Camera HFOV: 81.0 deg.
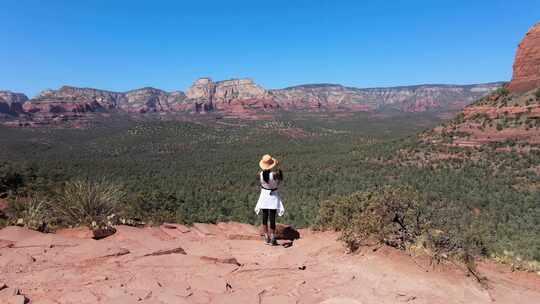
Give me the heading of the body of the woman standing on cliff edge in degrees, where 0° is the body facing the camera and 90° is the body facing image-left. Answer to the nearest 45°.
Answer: approximately 180°

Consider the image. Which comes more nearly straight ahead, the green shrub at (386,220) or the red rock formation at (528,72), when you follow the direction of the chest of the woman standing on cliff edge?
the red rock formation

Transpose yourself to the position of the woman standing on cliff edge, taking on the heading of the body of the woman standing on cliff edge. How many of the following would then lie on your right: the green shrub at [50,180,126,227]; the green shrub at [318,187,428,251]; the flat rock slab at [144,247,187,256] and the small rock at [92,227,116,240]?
1

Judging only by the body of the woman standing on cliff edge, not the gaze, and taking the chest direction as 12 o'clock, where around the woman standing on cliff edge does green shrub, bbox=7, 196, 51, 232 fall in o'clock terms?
The green shrub is roughly at 9 o'clock from the woman standing on cliff edge.

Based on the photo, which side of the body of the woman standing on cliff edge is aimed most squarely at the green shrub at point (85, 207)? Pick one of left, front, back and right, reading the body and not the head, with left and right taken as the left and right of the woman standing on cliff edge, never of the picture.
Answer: left

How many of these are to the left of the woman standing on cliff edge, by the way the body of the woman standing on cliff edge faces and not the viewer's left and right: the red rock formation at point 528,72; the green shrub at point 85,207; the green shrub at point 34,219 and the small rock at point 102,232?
3

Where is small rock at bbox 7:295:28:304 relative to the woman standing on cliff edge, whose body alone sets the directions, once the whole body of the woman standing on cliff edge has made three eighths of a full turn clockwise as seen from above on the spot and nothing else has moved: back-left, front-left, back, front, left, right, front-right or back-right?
right

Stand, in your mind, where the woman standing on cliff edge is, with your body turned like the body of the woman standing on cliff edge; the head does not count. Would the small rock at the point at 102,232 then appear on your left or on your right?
on your left

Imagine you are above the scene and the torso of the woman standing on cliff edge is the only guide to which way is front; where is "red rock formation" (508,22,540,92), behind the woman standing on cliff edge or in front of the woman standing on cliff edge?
in front

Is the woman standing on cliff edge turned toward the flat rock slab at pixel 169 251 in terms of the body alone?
no

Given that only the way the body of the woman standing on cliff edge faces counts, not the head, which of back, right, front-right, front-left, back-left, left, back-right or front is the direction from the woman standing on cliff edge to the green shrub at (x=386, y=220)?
right

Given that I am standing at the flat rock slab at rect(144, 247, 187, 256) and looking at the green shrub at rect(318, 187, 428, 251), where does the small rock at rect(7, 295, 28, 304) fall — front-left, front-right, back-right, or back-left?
back-right

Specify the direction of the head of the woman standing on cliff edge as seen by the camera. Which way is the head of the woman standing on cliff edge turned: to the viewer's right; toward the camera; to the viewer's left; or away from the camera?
away from the camera
